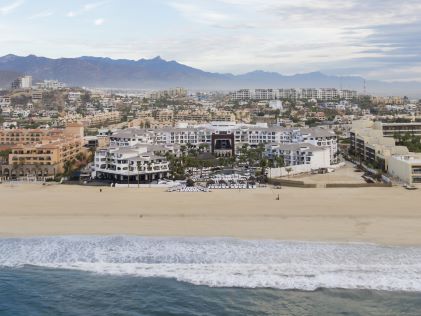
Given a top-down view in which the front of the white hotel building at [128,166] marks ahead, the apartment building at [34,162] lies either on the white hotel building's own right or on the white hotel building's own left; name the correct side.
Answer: on the white hotel building's own right

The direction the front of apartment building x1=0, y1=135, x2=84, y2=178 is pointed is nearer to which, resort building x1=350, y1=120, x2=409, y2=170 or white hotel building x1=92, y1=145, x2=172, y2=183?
the white hotel building

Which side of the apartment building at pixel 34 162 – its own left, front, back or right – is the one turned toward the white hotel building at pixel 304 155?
left

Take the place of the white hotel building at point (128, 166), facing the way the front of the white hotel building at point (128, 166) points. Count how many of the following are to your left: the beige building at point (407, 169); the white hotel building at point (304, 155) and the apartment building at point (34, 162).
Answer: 2

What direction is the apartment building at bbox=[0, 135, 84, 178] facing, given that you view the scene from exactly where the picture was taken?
facing the viewer

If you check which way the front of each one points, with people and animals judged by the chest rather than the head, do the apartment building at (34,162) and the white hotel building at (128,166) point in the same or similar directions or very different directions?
same or similar directions

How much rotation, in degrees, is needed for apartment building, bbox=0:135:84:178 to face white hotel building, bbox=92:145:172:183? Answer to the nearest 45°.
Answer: approximately 45° to its left

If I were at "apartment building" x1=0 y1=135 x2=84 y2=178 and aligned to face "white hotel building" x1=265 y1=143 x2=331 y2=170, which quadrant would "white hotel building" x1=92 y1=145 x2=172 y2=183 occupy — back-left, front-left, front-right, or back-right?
front-right

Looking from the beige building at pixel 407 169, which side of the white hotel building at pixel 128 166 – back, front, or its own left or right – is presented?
left

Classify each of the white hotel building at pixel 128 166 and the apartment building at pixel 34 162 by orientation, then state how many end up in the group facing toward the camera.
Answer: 2
